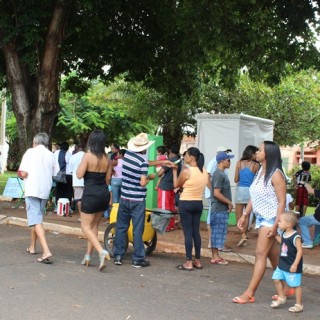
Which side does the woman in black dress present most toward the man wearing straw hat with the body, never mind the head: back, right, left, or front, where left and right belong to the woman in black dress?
right

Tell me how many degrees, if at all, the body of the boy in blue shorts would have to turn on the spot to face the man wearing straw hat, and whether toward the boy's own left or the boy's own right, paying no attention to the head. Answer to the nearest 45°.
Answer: approximately 90° to the boy's own right

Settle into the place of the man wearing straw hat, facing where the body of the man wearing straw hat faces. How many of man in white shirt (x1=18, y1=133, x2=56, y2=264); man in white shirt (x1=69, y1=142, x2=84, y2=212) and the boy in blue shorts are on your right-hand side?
1

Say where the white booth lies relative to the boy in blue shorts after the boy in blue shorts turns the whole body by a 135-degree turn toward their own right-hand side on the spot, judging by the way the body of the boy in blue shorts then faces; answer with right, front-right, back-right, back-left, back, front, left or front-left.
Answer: front

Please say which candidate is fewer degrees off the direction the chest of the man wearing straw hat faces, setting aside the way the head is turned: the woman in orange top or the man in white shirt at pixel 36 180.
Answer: the woman in orange top

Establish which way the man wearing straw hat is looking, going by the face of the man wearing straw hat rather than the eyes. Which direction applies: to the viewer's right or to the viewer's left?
to the viewer's right

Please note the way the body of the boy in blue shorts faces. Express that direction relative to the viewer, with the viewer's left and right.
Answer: facing the viewer and to the left of the viewer

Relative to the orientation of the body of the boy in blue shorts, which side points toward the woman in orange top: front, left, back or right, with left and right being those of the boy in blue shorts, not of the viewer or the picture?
right

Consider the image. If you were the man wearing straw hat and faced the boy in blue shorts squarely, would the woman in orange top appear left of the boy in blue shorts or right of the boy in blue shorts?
left

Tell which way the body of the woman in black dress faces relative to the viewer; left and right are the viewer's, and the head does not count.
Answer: facing away from the viewer and to the left of the viewer

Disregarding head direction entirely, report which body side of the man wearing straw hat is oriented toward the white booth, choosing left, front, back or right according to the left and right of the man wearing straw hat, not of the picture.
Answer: front

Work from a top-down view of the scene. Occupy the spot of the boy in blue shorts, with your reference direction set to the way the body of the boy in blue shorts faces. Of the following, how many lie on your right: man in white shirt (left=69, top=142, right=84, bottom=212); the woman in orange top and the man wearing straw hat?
3

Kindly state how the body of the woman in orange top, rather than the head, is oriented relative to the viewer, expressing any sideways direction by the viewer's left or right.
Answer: facing away from the viewer and to the left of the viewer

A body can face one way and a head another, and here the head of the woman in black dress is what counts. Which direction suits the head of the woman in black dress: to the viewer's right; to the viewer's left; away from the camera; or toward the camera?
away from the camera

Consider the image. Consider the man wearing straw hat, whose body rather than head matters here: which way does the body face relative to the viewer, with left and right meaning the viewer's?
facing away from the viewer and to the right of the viewer

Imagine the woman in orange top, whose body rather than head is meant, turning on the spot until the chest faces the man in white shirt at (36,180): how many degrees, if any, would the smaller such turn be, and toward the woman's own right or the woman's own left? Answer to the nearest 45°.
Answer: approximately 45° to the woman's own left

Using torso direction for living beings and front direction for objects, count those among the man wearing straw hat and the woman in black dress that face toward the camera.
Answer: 0
